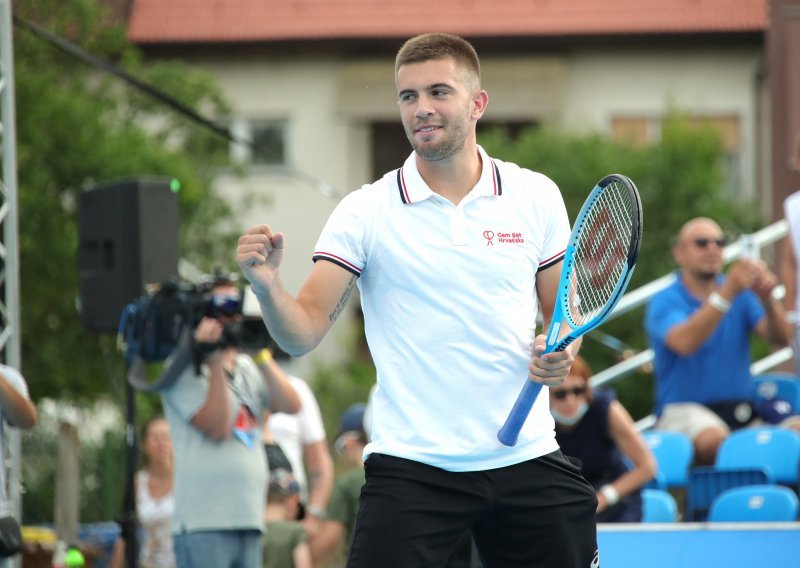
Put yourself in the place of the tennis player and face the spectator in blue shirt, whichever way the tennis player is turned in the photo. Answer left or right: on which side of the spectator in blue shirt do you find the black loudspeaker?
left

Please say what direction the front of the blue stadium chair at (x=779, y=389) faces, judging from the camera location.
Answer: facing the viewer

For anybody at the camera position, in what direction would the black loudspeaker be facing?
facing the viewer and to the right of the viewer

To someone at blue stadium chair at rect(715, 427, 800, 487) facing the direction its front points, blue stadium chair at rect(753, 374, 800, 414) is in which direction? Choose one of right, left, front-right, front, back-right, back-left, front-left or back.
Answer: back

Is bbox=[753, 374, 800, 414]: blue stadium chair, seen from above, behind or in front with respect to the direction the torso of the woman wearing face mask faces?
behind

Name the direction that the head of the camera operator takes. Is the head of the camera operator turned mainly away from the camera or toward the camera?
toward the camera

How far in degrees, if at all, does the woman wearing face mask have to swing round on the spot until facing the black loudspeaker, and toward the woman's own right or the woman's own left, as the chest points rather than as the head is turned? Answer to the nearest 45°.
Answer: approximately 45° to the woman's own right

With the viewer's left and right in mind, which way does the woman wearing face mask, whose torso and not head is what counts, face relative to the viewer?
facing the viewer and to the left of the viewer

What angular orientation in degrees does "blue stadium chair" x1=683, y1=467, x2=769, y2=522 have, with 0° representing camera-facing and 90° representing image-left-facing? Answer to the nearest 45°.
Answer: approximately 0°

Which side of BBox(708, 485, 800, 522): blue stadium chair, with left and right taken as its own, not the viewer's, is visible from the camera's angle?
front

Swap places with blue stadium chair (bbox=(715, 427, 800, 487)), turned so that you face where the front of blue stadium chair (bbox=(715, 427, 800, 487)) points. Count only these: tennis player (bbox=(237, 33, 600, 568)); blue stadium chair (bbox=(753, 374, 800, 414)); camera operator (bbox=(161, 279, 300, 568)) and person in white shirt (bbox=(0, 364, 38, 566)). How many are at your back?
1

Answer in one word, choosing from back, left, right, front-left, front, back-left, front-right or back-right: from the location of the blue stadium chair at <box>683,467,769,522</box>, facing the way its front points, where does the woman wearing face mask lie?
front-right

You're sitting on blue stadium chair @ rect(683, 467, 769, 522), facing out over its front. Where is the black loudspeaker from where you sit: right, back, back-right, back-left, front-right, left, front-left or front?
right

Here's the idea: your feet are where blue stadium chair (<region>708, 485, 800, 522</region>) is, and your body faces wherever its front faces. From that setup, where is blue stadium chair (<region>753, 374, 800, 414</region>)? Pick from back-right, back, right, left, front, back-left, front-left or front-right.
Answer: back

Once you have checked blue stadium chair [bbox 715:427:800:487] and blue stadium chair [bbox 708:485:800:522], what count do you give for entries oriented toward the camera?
2

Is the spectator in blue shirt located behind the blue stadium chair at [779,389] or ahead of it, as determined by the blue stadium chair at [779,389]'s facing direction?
ahead

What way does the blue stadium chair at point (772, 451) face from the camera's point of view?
toward the camera

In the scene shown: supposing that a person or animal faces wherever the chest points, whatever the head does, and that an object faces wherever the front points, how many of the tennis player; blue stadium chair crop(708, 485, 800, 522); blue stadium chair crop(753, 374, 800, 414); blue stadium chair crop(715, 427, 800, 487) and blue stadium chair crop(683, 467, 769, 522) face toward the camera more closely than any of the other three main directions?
5

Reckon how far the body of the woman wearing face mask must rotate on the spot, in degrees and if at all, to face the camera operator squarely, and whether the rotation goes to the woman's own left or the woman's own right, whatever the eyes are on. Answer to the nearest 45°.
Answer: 0° — they already face them
